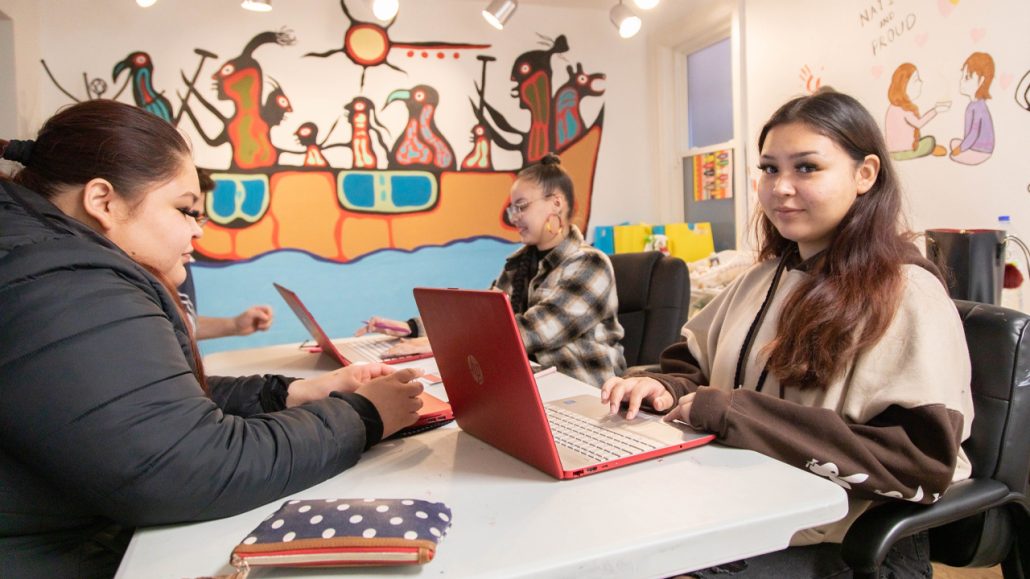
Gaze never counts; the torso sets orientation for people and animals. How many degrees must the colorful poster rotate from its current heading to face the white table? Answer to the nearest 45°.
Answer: approximately 45° to its left

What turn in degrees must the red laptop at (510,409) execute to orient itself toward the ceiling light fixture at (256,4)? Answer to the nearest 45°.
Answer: approximately 90° to its left

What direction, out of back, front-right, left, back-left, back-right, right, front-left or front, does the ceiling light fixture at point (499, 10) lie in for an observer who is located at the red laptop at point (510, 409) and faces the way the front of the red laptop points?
front-left

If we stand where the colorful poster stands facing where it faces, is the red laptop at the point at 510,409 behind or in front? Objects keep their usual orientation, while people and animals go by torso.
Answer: in front

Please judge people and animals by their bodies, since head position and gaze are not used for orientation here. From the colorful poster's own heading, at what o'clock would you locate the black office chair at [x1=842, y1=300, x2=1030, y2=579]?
The black office chair is roughly at 10 o'clock from the colorful poster.

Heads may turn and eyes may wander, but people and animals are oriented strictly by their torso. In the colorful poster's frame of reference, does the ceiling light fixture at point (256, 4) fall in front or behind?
in front

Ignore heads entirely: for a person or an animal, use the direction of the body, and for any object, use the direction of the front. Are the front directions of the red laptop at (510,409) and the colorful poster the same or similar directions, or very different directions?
very different directions

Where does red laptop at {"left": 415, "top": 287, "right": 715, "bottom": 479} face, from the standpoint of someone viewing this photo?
facing away from the viewer and to the right of the viewer

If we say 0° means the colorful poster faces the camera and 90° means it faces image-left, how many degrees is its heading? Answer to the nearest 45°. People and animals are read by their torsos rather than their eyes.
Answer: approximately 45°
